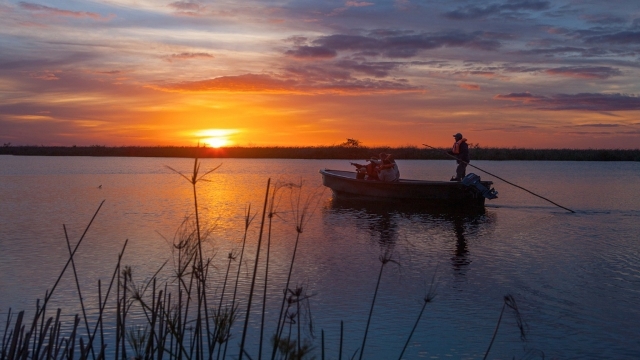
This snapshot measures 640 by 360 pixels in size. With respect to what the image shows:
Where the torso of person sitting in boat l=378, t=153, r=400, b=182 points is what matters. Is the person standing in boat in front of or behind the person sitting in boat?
behind

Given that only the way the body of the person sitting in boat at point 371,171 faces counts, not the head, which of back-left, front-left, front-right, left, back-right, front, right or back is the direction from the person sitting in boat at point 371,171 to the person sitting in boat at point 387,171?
back-left

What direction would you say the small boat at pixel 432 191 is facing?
to the viewer's left

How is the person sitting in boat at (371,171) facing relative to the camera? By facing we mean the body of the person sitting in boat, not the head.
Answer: to the viewer's left

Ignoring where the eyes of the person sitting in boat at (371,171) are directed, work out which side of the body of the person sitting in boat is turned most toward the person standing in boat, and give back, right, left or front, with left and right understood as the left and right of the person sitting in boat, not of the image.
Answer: back

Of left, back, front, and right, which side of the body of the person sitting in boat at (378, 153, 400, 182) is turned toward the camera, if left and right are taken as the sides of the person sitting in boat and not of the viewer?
left

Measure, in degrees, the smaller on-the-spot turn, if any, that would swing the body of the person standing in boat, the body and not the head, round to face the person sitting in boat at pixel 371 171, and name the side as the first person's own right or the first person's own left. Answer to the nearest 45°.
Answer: approximately 45° to the first person's own left

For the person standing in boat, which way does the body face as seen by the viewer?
to the viewer's left
